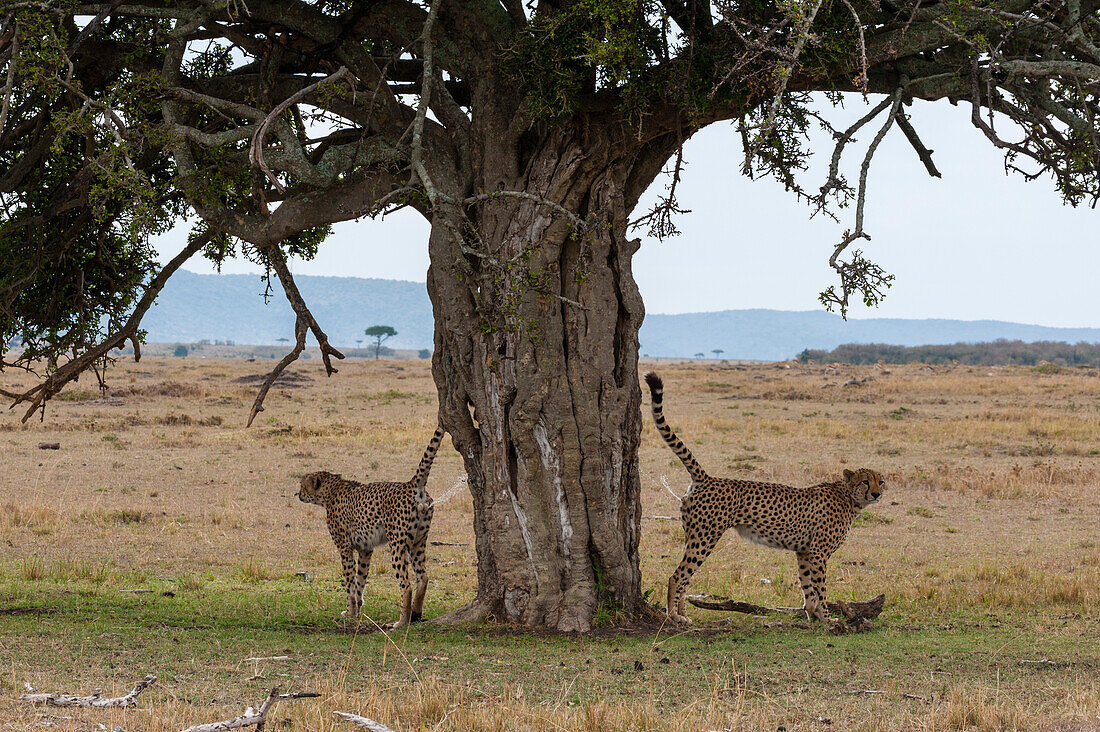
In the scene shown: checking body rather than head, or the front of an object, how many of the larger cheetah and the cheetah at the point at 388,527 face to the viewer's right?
1

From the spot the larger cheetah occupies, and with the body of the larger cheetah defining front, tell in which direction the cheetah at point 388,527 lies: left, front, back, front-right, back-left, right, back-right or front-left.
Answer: back

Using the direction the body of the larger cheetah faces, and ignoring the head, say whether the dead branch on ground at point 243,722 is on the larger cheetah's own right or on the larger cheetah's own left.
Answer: on the larger cheetah's own right

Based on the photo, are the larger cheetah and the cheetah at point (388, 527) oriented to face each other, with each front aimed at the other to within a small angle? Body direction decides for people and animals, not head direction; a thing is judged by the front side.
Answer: no

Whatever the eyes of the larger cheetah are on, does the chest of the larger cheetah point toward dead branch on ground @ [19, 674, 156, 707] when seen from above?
no

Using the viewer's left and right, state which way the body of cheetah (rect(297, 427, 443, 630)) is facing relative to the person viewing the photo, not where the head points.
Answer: facing away from the viewer and to the left of the viewer

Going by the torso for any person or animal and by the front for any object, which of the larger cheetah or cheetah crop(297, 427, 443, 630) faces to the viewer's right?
the larger cheetah

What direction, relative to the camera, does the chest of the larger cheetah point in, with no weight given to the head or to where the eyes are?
to the viewer's right

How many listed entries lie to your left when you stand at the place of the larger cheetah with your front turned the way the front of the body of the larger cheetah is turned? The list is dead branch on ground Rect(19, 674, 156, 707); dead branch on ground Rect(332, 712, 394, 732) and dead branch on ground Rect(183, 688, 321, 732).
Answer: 0

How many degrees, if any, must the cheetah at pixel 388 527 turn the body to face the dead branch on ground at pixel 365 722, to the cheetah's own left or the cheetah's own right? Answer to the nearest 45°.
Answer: approximately 135° to the cheetah's own left

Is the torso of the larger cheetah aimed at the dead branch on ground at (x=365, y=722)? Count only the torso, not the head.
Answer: no
